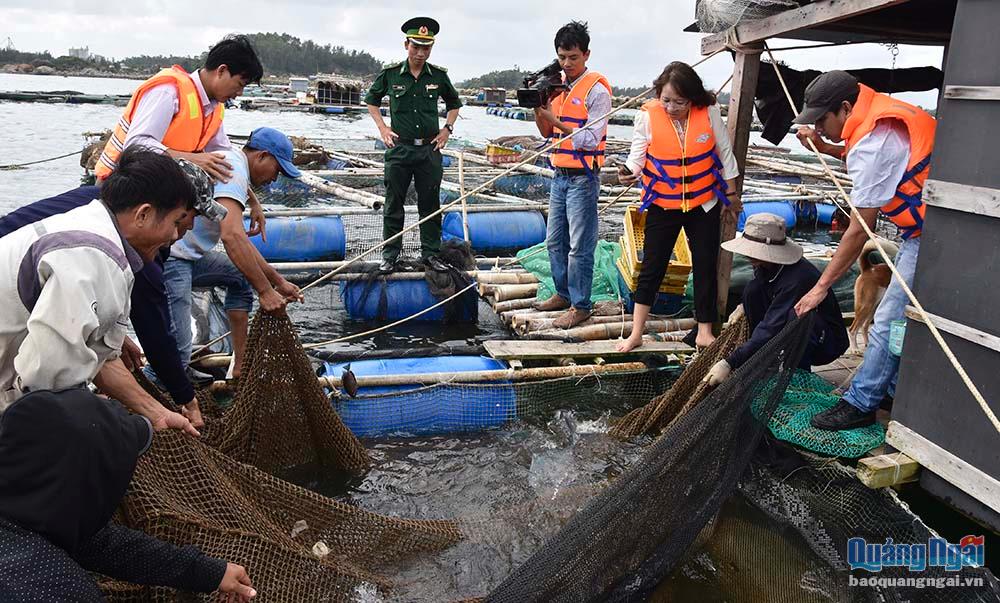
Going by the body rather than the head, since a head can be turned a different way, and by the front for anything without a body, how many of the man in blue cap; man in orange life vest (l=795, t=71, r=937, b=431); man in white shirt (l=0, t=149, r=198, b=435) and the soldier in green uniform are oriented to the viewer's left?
1

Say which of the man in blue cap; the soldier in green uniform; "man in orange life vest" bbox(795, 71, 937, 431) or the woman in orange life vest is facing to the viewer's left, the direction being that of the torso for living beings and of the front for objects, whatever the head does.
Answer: the man in orange life vest

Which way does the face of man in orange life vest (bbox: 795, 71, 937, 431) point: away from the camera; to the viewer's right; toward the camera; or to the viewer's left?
to the viewer's left

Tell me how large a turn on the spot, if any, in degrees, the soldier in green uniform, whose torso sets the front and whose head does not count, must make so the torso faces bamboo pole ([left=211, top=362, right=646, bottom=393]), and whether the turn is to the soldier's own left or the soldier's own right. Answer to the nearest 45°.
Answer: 0° — they already face it

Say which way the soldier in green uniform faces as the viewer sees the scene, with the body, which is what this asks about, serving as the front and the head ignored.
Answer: toward the camera

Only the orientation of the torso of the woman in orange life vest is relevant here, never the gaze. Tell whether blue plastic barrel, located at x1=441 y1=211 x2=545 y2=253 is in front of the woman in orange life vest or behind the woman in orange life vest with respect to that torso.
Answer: behind

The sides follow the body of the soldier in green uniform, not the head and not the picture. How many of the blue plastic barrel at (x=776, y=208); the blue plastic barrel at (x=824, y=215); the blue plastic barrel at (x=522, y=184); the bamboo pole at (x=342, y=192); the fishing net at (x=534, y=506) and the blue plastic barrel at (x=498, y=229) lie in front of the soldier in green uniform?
1

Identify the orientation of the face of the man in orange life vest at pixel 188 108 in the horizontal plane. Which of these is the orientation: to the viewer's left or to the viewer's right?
to the viewer's right

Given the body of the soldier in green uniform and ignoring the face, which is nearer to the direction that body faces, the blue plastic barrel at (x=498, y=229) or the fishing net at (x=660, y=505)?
the fishing net

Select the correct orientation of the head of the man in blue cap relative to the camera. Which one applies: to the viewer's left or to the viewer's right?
to the viewer's right

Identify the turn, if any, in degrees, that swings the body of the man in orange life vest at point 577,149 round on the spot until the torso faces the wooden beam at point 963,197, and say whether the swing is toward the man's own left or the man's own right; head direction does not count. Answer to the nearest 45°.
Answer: approximately 90° to the man's own left

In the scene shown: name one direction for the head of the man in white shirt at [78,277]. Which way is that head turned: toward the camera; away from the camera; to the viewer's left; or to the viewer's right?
to the viewer's right

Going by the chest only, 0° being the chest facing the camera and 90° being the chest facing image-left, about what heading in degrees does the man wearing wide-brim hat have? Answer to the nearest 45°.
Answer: approximately 45°

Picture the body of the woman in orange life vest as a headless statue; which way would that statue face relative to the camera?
toward the camera

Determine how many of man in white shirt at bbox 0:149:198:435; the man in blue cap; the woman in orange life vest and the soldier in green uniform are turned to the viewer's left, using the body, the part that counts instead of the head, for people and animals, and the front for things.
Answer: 0

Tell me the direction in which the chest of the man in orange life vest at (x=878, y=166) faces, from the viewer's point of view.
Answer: to the viewer's left
